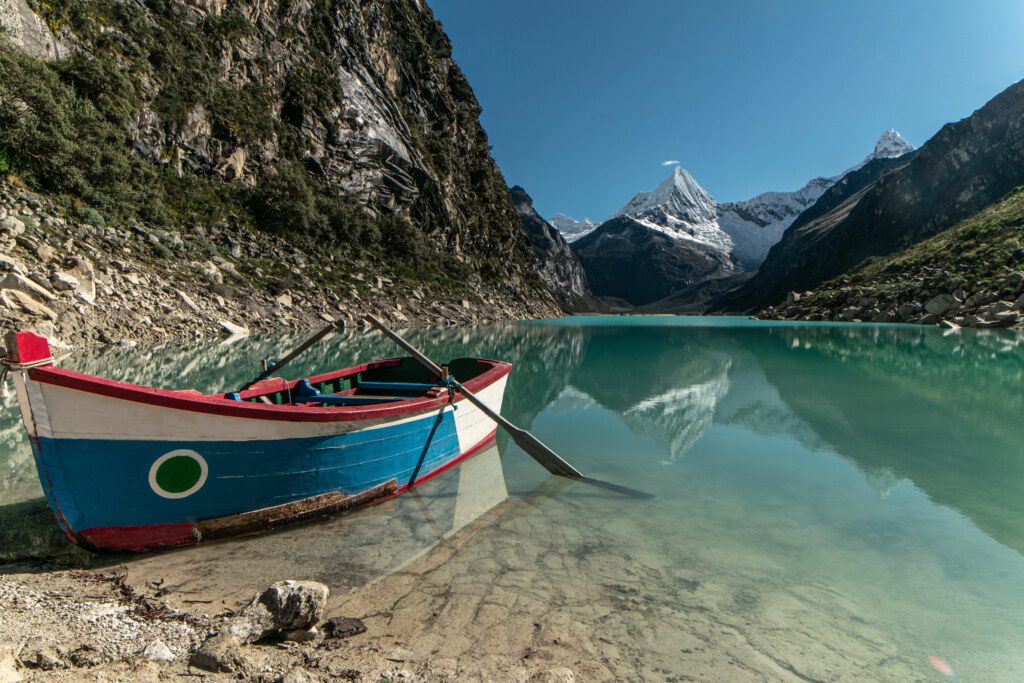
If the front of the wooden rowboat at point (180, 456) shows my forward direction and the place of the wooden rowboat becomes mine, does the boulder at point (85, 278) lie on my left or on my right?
on my right

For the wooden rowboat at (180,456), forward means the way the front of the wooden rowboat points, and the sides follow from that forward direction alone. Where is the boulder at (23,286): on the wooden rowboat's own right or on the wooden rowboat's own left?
on the wooden rowboat's own right

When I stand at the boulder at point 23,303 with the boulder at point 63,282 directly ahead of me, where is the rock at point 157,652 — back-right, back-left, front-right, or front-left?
back-right

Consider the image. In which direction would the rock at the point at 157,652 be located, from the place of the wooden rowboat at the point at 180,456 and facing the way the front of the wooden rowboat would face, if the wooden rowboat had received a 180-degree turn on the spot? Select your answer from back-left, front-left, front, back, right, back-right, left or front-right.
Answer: back-right

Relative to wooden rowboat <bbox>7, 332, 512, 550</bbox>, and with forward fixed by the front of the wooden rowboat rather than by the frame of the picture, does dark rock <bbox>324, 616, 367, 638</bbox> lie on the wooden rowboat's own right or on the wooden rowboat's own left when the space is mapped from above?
on the wooden rowboat's own left

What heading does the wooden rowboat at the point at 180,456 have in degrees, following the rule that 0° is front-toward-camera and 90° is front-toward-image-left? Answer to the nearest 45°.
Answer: approximately 45°

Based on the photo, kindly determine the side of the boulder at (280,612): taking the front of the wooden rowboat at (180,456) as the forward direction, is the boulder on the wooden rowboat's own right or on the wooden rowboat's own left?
on the wooden rowboat's own left

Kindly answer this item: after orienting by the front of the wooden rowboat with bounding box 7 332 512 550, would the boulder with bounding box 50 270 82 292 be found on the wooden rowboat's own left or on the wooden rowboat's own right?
on the wooden rowboat's own right

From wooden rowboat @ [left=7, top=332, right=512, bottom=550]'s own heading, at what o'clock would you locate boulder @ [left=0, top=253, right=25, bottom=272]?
The boulder is roughly at 4 o'clock from the wooden rowboat.

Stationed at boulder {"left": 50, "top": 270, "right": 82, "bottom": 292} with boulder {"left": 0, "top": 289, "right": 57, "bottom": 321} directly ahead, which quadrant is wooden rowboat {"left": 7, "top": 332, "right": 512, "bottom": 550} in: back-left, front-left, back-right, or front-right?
front-left
